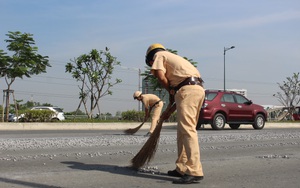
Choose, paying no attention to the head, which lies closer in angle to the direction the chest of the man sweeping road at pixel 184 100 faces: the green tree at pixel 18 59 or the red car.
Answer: the green tree

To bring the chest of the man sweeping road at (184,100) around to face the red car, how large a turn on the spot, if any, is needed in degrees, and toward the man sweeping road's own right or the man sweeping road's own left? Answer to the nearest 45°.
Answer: approximately 90° to the man sweeping road's own right

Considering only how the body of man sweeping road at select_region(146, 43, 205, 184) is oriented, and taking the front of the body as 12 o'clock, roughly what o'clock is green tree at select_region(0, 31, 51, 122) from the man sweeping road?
The green tree is roughly at 2 o'clock from the man sweeping road.

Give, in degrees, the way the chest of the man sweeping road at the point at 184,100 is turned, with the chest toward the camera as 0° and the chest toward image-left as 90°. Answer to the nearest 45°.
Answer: approximately 90°
